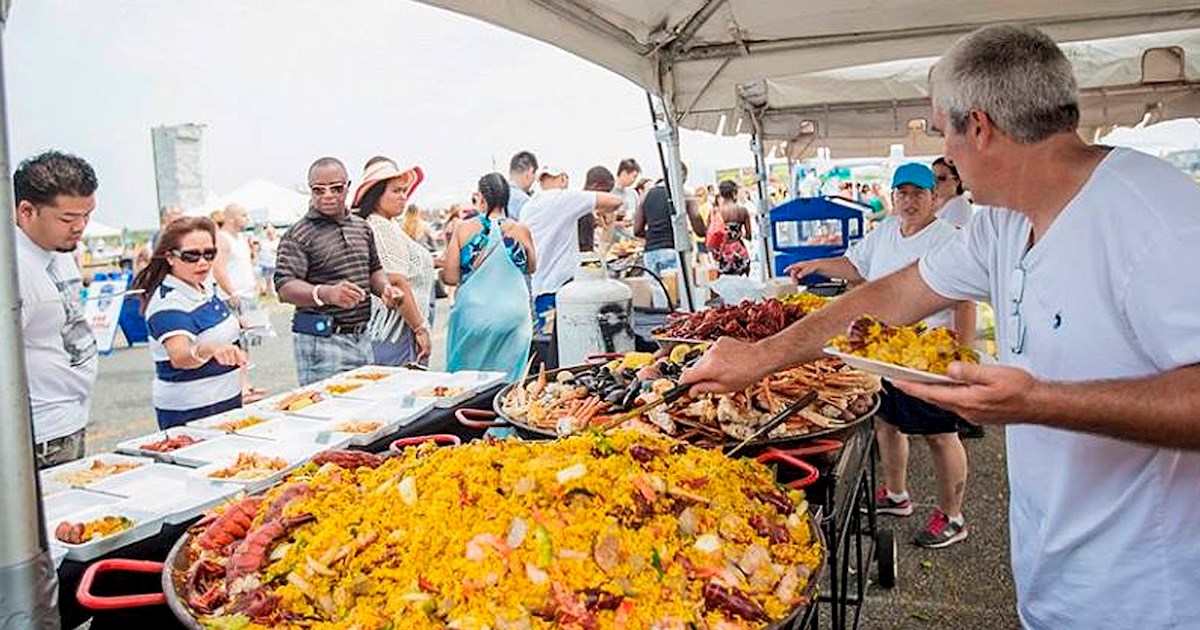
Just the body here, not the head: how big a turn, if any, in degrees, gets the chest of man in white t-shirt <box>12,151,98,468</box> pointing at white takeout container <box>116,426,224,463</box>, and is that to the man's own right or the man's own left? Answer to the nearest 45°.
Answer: approximately 45° to the man's own right

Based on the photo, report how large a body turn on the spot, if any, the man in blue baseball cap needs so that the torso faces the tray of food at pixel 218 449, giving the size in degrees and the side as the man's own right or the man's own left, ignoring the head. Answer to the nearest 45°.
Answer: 0° — they already face it

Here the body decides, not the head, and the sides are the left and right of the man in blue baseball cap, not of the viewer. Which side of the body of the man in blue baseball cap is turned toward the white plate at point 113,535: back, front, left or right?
front

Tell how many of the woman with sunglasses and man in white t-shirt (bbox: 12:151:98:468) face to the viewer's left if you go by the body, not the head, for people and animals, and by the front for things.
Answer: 0

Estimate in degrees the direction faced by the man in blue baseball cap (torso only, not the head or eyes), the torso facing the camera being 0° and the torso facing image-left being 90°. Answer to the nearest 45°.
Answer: approximately 45°

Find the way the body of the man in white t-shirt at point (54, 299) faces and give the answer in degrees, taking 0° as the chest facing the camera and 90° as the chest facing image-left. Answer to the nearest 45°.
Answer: approximately 315°

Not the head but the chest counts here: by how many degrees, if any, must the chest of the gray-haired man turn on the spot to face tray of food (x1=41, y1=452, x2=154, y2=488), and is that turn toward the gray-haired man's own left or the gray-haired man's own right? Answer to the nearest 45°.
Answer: approximately 45° to the gray-haired man's own right

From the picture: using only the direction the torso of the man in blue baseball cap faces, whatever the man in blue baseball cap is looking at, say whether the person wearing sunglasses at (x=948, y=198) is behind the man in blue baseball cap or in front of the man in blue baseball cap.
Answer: behind

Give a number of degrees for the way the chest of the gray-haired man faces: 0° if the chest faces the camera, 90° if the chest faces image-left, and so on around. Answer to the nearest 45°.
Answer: approximately 45°

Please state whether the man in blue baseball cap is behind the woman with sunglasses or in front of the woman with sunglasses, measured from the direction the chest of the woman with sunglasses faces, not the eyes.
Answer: in front
